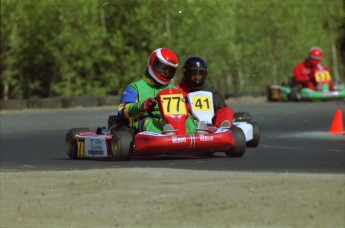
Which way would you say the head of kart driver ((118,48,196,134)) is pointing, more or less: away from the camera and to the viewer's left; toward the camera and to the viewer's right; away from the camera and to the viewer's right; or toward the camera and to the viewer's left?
toward the camera and to the viewer's right

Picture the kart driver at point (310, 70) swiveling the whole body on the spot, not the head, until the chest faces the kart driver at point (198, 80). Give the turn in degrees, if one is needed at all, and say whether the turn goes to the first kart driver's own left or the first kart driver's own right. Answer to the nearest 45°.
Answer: approximately 45° to the first kart driver's own right

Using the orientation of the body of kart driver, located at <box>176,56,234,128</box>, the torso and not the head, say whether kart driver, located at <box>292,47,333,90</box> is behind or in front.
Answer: behind

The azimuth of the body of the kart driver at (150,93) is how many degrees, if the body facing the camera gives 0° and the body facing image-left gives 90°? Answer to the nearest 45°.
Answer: approximately 315°

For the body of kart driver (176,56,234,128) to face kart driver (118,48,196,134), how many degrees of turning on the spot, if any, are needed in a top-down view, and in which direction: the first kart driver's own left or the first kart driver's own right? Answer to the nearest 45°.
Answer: approximately 45° to the first kart driver's own right

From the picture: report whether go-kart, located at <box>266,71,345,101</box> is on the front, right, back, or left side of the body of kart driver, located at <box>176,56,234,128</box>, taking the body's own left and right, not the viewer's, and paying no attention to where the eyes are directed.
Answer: back

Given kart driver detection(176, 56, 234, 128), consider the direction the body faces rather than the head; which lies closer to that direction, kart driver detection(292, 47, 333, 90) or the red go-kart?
the red go-kart

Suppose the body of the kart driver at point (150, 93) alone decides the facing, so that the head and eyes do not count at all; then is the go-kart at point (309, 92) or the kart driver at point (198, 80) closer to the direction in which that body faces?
the kart driver

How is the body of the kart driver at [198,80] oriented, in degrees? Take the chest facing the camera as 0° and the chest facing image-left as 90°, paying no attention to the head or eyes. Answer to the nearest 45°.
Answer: approximately 0°

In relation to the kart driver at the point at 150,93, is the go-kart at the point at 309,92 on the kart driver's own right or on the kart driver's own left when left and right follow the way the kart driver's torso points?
on the kart driver's own left
